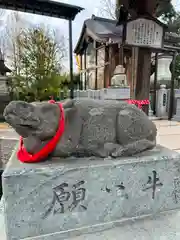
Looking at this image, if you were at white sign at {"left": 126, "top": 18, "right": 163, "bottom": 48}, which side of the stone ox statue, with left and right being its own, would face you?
right

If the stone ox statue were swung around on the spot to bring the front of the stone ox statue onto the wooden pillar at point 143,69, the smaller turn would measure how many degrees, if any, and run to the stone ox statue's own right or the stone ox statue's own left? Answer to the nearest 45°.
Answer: approximately 90° to the stone ox statue's own right

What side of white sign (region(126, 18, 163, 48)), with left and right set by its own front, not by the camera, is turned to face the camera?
front

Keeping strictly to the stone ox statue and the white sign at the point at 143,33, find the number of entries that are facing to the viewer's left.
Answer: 1

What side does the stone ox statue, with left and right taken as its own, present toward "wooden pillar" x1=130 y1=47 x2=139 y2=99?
right

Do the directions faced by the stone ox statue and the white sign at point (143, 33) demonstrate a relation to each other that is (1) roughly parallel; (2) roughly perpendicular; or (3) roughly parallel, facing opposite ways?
roughly perpendicular

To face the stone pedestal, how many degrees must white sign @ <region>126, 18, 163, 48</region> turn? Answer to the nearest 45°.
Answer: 0° — it already faces it

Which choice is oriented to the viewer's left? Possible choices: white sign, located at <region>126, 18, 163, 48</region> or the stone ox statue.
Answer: the stone ox statue

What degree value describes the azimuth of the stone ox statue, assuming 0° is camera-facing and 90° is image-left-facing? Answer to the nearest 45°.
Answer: approximately 90°

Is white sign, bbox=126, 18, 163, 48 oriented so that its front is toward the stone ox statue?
yes
